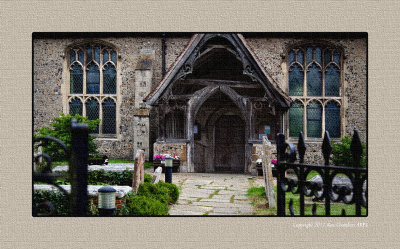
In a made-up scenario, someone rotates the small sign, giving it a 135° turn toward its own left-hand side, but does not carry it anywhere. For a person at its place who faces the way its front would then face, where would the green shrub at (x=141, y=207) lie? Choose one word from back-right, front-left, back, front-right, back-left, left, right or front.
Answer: back-right

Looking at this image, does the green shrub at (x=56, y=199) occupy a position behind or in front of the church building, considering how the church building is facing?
in front

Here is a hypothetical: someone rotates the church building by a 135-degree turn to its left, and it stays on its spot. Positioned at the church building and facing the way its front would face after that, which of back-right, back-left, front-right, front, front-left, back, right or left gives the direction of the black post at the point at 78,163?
back-right

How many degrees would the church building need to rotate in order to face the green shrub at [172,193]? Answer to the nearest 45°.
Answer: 0° — it already faces it

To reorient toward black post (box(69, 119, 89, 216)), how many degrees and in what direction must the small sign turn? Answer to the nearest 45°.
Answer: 0° — it already faces it

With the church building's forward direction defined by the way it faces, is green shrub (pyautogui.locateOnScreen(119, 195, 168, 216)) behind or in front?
in front

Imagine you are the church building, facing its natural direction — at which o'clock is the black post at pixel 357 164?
The black post is roughly at 12 o'clock from the church building.

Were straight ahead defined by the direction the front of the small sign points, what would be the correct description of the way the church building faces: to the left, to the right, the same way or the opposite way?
the same way

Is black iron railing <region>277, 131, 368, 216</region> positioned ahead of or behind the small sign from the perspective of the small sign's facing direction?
ahead

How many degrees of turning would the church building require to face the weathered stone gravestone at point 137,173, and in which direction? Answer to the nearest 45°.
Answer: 0° — it already faces it

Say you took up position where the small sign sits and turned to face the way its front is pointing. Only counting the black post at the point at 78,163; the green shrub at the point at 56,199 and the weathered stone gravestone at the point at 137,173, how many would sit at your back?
0

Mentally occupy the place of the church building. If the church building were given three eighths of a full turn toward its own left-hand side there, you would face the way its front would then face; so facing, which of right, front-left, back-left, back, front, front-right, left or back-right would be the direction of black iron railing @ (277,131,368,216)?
back-right

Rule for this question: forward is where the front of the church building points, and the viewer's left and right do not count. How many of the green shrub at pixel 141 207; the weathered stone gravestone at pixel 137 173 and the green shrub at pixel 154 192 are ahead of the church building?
3

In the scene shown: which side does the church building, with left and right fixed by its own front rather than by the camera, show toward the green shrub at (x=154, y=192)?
front

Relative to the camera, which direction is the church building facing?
toward the camera

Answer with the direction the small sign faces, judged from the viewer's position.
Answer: facing the viewer
